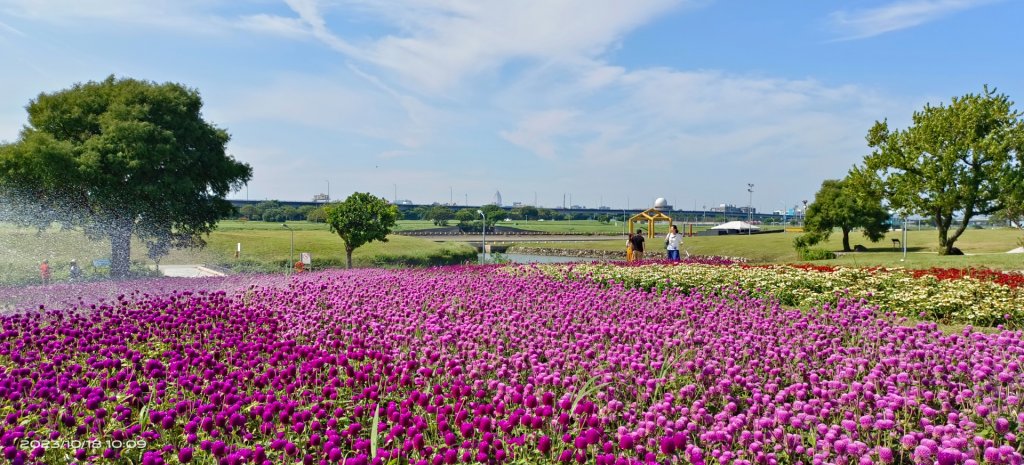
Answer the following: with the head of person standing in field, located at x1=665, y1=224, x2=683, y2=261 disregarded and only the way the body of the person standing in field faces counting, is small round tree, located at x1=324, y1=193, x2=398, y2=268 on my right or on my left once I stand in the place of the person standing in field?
on my right

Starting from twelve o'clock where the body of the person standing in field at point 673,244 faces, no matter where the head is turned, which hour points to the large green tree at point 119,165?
The large green tree is roughly at 3 o'clock from the person standing in field.

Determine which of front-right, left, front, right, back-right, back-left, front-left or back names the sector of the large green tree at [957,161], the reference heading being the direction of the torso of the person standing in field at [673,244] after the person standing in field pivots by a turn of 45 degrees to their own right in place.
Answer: back

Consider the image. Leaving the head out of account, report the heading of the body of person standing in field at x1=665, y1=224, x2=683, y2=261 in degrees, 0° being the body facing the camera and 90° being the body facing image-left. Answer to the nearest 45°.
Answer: approximately 0°

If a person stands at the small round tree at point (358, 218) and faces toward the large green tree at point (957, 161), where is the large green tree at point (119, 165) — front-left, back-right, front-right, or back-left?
back-right
